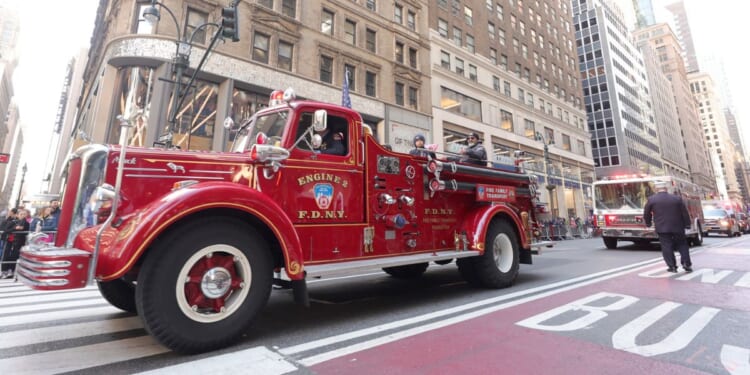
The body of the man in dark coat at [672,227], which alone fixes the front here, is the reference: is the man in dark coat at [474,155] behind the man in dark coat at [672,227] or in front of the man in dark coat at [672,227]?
behind

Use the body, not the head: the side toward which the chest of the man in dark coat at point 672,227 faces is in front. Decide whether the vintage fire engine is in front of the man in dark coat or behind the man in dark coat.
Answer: behind

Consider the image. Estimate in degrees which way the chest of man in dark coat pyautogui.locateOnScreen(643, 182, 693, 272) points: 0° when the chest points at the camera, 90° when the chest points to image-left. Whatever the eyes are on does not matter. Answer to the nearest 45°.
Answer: approximately 180°

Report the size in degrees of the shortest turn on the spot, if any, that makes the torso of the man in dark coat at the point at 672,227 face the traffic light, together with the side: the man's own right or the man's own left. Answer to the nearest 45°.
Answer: approximately 135° to the man's own left

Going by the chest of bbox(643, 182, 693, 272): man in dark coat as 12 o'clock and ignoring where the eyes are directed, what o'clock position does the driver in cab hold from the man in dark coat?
The driver in cab is roughly at 7 o'clock from the man in dark coat.
